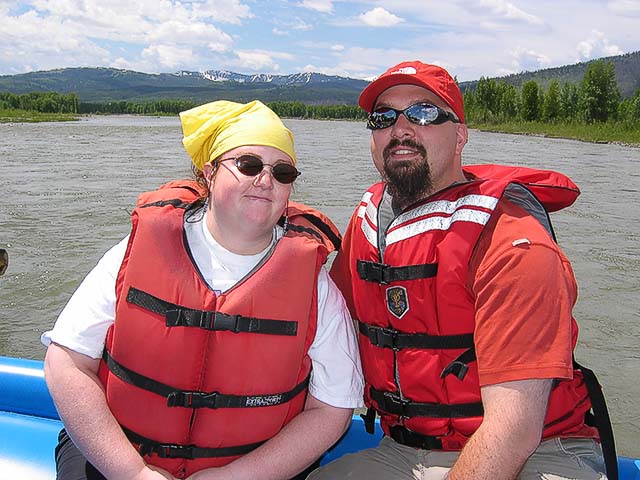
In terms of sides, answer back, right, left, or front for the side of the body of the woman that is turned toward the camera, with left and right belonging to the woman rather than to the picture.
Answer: front

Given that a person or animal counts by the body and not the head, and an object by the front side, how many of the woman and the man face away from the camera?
0

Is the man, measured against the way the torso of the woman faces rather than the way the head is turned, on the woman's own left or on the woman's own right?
on the woman's own left

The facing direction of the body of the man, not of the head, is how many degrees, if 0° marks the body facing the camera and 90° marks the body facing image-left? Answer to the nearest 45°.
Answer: approximately 45°
